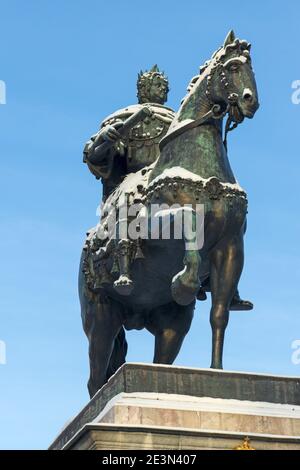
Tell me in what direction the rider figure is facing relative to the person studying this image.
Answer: facing the viewer and to the right of the viewer

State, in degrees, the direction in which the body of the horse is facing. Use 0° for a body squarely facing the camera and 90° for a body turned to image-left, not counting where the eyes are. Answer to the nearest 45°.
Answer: approximately 315°
